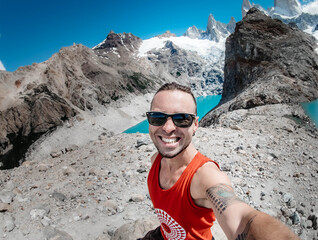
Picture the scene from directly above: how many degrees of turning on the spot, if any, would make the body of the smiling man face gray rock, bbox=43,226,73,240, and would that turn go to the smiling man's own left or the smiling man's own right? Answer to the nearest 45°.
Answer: approximately 90° to the smiling man's own right

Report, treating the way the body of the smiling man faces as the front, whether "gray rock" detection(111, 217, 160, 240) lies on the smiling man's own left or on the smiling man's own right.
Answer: on the smiling man's own right

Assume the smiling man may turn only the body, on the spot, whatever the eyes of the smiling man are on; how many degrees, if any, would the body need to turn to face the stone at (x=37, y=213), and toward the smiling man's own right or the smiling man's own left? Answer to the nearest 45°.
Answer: approximately 90° to the smiling man's own right

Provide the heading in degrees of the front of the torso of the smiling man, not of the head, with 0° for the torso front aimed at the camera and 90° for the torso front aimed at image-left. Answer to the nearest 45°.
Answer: approximately 45°

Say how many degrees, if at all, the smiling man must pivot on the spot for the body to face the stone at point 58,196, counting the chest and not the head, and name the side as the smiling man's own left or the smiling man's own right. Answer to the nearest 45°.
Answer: approximately 90° to the smiling man's own right
